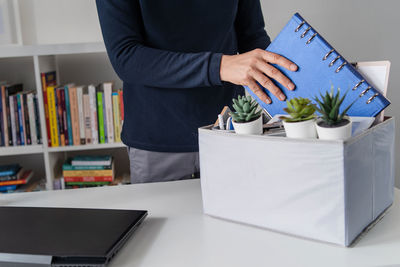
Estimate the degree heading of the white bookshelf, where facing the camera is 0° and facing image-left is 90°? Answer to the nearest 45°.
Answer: approximately 0°

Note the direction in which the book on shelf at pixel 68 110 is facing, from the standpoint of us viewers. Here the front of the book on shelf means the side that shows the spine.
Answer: facing the viewer

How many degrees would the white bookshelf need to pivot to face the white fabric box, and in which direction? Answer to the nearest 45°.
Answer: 0° — it already faces it

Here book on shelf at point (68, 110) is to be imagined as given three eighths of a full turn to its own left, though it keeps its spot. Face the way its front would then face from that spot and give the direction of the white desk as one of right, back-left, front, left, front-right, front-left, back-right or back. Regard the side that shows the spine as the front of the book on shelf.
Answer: back-right

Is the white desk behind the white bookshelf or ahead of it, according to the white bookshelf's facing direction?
ahead

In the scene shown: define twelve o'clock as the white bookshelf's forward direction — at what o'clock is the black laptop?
The black laptop is roughly at 12 o'clock from the white bookshelf.
